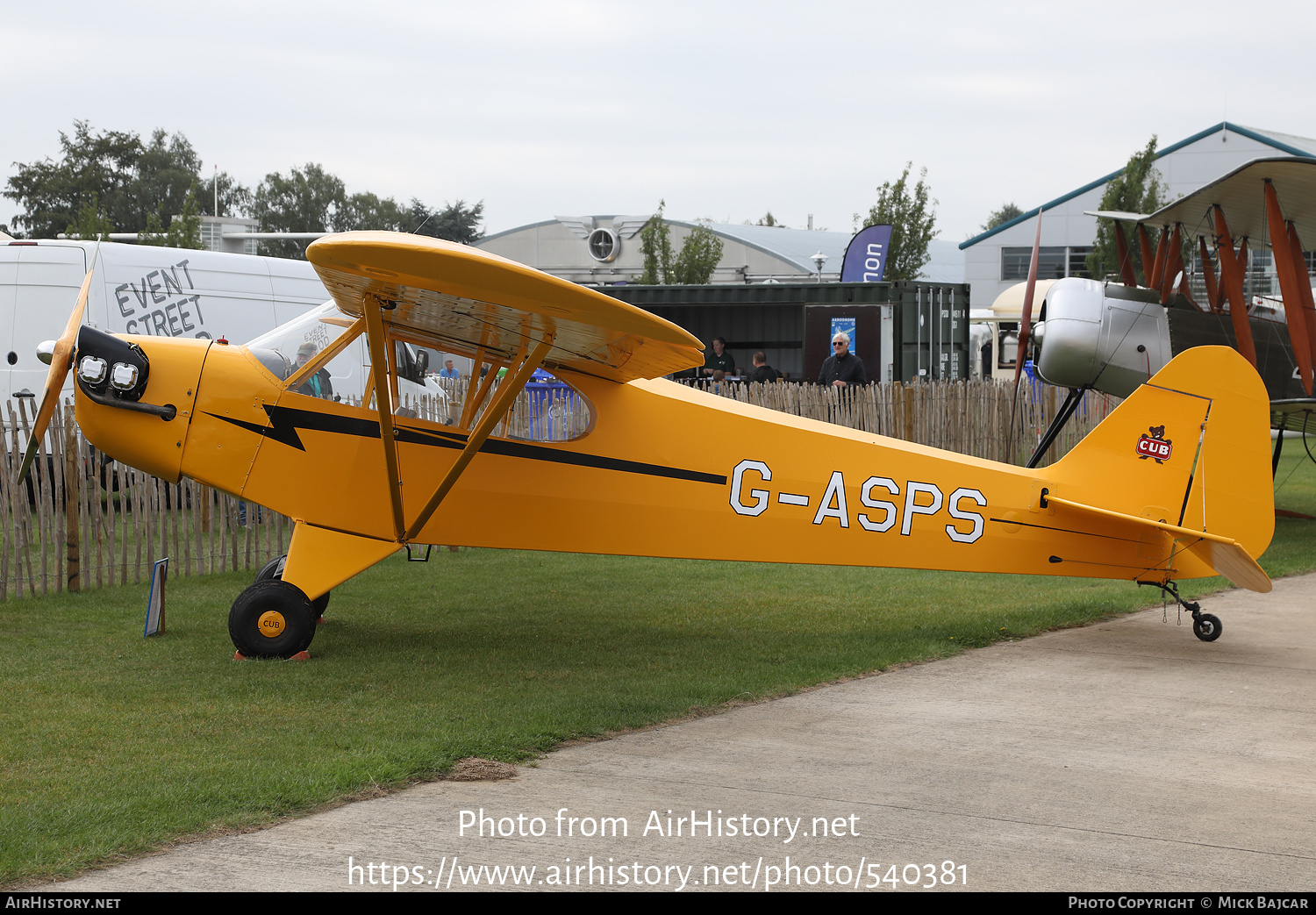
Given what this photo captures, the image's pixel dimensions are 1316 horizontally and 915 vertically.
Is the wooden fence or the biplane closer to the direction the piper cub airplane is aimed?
the wooden fence

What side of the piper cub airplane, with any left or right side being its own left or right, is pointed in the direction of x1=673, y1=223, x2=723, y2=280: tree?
right

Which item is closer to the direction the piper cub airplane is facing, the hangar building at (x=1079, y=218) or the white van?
the white van

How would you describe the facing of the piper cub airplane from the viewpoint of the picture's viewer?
facing to the left of the viewer

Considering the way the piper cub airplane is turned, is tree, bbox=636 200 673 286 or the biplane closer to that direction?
the tree

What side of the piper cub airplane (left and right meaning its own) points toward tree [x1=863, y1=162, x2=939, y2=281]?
right

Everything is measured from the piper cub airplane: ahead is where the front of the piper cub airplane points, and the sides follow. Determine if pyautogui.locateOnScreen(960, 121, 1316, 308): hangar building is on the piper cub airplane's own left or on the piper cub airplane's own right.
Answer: on the piper cub airplane's own right

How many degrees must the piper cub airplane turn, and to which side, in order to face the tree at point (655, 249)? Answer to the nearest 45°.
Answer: approximately 90° to its right

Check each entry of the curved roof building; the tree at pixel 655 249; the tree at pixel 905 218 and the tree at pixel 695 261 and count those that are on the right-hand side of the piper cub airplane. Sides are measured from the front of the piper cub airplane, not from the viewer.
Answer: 4

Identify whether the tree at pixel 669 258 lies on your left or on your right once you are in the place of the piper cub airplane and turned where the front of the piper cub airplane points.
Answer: on your right

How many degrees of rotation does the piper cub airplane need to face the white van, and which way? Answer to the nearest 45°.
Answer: approximately 45° to its right

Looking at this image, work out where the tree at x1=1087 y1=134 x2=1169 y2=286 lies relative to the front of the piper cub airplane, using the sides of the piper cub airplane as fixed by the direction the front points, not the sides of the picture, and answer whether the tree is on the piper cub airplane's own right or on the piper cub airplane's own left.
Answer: on the piper cub airplane's own right

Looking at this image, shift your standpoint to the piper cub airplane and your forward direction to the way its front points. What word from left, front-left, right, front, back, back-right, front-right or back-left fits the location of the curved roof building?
right
